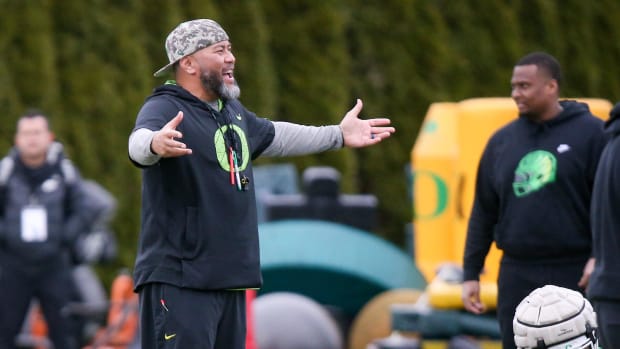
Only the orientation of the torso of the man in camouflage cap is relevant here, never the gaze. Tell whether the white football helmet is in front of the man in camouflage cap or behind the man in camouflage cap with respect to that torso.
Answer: in front

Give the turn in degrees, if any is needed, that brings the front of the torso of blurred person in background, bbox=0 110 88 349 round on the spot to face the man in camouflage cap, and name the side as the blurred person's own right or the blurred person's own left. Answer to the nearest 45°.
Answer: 0° — they already face them

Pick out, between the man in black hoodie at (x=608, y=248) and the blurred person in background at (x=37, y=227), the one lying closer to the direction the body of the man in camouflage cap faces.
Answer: the man in black hoodie

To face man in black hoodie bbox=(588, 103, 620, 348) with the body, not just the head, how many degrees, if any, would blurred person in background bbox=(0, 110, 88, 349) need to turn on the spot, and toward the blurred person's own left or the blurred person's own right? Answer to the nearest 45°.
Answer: approximately 45° to the blurred person's own left

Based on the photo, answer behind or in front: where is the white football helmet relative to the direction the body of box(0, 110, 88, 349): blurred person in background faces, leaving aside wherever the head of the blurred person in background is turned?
in front

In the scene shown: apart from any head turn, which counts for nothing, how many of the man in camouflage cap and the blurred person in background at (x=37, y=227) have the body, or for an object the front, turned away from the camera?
0

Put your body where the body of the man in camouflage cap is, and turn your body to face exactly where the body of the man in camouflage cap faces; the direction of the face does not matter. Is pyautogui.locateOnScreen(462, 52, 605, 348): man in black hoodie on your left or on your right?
on your left

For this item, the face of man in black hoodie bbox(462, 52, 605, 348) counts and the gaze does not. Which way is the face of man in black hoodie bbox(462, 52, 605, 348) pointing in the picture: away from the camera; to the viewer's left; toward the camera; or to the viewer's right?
to the viewer's left

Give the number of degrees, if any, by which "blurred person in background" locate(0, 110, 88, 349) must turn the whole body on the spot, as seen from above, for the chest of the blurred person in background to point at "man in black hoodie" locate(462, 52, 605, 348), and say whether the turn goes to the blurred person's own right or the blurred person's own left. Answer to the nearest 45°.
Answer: approximately 45° to the blurred person's own left

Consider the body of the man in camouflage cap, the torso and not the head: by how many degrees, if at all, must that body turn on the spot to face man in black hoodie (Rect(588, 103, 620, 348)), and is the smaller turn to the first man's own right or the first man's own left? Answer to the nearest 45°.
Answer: approximately 45° to the first man's own left
